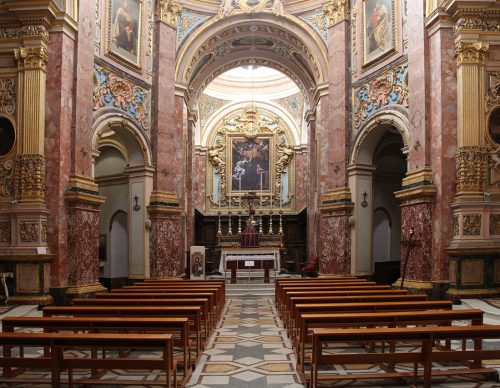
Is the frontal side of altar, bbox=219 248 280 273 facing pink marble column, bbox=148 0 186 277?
no

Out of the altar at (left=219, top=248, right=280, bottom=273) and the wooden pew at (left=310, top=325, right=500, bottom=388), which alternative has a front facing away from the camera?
the wooden pew

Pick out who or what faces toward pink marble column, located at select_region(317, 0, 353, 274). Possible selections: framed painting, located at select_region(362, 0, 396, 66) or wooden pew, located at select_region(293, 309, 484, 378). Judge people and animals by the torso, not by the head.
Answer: the wooden pew

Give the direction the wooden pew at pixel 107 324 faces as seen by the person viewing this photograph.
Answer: facing away from the viewer

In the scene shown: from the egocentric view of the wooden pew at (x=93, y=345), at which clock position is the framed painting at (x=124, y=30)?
The framed painting is roughly at 12 o'clock from the wooden pew.

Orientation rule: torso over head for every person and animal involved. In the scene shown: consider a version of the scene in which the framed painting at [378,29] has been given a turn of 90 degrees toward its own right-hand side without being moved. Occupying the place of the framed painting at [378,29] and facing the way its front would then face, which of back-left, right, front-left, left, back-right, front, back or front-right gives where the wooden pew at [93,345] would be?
back-left

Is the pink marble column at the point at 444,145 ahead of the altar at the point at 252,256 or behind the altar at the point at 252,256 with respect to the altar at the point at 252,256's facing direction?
ahead

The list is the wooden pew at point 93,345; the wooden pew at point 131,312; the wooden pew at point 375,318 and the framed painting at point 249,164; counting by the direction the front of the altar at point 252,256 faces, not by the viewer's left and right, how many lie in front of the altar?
3

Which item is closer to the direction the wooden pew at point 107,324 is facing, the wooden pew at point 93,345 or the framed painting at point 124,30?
the framed painting

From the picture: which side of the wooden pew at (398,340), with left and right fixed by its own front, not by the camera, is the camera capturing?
back

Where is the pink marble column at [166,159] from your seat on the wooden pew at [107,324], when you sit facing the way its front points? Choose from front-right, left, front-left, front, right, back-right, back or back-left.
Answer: front

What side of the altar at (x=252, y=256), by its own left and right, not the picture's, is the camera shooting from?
front

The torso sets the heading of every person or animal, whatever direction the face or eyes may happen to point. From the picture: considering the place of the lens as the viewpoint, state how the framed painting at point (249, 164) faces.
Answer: facing the viewer

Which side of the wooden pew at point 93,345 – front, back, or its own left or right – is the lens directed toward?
back

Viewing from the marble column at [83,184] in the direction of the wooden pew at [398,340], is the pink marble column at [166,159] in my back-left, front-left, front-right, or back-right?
back-left

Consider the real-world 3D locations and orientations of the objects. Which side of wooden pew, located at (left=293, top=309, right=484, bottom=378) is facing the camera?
back

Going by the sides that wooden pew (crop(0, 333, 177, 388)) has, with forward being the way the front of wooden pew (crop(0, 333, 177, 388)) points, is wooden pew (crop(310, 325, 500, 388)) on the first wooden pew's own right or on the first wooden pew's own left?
on the first wooden pew's own right

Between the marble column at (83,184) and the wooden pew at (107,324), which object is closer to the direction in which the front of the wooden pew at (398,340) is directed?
the marble column

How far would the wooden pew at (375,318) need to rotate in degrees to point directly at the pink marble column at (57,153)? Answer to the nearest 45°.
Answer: approximately 45° to its left

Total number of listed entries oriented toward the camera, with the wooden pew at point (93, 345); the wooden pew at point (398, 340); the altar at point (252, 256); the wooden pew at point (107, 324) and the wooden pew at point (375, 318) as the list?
1
